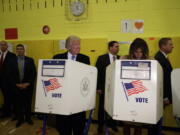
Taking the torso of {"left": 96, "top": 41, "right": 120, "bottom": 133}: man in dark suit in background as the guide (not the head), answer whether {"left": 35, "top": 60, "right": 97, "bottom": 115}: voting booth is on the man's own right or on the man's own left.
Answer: on the man's own right

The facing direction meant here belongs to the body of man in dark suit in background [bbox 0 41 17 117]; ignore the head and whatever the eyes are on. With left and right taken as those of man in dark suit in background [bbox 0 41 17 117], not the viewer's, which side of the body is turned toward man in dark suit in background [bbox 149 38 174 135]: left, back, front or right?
left

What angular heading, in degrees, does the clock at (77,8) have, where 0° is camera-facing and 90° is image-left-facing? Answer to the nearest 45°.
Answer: approximately 0°

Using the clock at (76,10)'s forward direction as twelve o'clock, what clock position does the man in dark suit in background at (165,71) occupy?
The man in dark suit in background is roughly at 11 o'clock from the clock.
